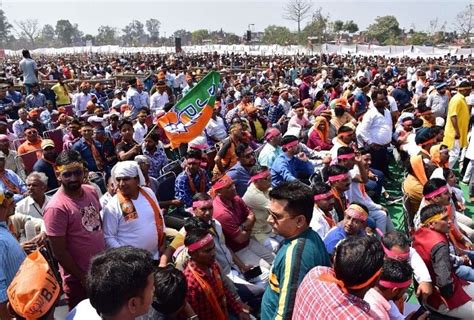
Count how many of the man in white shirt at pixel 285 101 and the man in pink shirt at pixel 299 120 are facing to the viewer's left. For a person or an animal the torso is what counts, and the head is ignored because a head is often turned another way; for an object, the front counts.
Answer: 0

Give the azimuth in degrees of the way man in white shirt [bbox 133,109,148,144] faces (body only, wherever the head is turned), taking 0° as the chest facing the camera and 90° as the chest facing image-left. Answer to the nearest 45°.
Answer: approximately 315°

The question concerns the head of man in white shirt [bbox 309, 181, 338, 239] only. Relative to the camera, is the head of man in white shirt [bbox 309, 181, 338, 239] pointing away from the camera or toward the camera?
toward the camera

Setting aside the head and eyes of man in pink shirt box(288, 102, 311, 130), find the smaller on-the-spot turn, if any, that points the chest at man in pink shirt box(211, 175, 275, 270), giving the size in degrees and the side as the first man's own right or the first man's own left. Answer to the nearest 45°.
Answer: approximately 45° to the first man's own right

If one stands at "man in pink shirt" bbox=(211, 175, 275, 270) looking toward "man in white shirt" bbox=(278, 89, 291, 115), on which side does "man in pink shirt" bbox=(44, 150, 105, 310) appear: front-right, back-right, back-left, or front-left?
back-left

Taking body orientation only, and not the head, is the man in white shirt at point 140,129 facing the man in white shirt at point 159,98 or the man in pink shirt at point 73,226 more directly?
the man in pink shirt

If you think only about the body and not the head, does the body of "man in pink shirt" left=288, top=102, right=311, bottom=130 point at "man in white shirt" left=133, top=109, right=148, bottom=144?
no

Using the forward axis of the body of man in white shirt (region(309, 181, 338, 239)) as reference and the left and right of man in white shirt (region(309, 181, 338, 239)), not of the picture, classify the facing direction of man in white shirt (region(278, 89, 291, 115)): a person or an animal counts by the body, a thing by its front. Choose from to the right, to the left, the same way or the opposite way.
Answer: the same way

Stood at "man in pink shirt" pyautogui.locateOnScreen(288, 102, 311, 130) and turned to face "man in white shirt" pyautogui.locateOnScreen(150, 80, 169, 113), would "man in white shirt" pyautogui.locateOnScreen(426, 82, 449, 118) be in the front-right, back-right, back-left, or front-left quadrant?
back-right

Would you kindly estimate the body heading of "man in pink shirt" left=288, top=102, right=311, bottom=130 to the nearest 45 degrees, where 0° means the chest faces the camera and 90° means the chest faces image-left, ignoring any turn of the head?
approximately 315°

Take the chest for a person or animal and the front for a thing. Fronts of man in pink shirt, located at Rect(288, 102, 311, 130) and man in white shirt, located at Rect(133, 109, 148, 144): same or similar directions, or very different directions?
same or similar directions

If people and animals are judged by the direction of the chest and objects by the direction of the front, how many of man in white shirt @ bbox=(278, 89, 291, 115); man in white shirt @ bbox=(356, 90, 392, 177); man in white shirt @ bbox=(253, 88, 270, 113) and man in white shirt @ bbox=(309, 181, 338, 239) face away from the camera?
0

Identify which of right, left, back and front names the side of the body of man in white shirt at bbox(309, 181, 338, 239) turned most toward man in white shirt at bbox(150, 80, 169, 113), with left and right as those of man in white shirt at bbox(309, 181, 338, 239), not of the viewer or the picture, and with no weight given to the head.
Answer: back

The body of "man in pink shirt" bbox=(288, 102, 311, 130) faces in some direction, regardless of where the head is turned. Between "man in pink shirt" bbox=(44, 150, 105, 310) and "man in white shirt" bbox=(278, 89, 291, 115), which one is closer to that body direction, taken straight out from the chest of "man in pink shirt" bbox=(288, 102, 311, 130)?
the man in pink shirt

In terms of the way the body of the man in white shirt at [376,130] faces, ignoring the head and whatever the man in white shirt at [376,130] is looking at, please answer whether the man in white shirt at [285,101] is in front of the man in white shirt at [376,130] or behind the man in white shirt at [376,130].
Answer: behind

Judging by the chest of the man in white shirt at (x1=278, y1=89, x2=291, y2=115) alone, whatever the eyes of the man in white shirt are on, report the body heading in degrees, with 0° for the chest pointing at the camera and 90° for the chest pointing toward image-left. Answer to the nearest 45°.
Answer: approximately 315°

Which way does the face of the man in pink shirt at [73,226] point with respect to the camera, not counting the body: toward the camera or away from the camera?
toward the camera

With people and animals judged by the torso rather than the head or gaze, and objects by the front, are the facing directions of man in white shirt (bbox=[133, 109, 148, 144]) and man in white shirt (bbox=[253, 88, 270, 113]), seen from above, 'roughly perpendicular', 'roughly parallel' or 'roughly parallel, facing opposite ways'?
roughly parallel

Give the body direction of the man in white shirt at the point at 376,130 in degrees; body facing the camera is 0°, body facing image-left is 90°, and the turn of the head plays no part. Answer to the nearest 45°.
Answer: approximately 315°

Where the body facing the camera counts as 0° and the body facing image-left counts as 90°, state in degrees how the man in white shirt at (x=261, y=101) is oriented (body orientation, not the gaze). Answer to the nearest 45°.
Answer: approximately 315°
